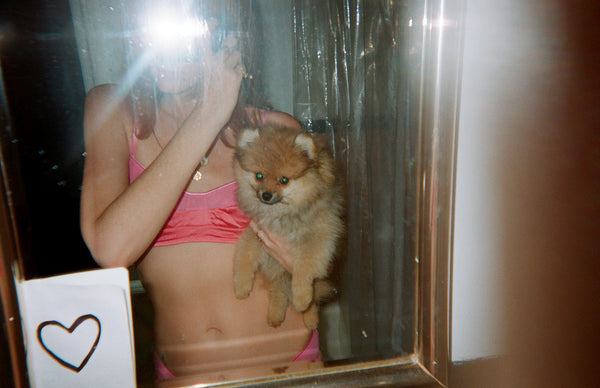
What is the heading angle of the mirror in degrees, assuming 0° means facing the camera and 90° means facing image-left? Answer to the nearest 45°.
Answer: approximately 0°
